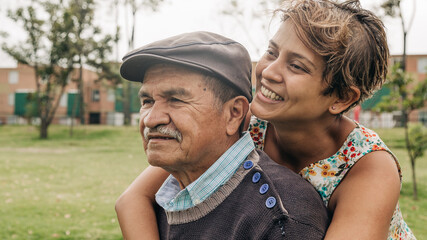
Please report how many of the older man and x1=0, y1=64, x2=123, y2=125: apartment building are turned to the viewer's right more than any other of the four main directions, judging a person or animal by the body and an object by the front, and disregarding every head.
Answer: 0

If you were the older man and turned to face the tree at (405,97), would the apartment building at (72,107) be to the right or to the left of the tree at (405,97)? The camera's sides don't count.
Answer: left

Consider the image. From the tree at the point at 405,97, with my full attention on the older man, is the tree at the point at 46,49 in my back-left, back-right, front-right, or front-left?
back-right

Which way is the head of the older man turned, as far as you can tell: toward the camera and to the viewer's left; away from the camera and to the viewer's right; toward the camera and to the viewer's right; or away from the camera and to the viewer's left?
toward the camera and to the viewer's left

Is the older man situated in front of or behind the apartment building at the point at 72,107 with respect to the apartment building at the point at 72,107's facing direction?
in front

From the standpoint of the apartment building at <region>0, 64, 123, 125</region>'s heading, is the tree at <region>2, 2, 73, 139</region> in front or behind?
in front

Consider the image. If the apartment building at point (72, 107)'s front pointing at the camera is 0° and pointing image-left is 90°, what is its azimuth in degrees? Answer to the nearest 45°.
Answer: approximately 0°

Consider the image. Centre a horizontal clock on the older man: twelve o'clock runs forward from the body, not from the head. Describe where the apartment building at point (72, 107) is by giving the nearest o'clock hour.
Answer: The apartment building is roughly at 4 o'clock from the older man.
